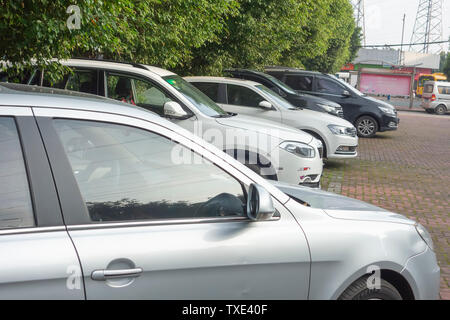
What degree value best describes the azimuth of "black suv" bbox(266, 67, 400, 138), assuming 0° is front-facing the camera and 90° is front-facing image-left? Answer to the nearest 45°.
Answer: approximately 270°

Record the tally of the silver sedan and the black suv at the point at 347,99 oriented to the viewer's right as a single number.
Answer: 2

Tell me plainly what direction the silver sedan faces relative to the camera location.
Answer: facing to the right of the viewer

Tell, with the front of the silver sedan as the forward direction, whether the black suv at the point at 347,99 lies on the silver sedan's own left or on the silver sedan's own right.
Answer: on the silver sedan's own left

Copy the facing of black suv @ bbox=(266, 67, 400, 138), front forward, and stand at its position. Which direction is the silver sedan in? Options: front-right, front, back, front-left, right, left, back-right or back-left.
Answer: right

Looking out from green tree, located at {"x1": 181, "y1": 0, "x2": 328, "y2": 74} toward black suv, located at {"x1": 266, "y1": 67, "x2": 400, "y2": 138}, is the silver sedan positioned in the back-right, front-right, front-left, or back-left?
back-right

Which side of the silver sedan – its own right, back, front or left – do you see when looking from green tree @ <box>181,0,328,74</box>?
left
